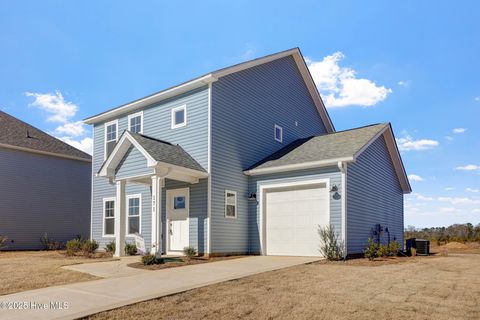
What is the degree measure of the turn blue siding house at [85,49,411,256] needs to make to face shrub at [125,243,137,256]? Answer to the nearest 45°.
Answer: approximately 45° to its right

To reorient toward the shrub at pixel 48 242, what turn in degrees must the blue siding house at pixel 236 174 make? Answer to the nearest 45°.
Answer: approximately 90° to its right

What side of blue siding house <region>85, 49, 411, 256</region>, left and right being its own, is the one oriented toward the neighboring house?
right

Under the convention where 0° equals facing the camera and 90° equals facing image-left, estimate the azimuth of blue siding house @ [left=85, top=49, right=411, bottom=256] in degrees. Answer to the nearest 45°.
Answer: approximately 45°

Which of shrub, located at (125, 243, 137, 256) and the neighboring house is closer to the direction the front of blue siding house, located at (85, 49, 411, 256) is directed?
the shrub
